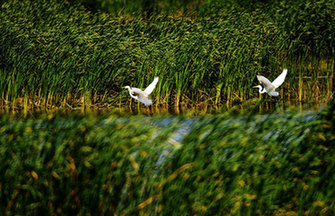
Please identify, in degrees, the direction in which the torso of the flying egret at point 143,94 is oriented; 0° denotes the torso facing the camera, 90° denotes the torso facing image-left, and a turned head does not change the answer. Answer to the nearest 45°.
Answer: approximately 90°
